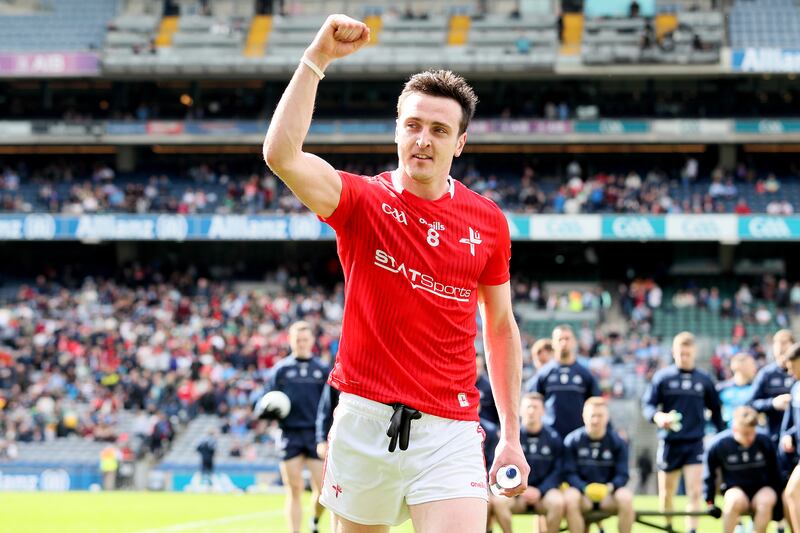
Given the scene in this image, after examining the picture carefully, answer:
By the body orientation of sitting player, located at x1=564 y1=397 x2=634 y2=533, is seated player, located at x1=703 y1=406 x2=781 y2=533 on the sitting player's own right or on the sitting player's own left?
on the sitting player's own left

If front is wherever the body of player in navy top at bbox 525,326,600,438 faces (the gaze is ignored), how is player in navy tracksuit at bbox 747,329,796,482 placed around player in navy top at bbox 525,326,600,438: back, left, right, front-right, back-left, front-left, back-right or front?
left

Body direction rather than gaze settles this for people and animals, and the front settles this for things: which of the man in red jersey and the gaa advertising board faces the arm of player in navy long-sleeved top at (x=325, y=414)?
the gaa advertising board

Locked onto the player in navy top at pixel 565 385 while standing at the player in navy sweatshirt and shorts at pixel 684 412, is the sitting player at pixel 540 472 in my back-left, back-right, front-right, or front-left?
front-left

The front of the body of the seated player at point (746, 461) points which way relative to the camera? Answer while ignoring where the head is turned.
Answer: toward the camera

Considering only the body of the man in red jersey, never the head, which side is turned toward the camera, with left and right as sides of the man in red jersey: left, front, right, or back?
front

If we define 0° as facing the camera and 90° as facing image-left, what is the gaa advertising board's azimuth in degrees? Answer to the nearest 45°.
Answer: approximately 0°

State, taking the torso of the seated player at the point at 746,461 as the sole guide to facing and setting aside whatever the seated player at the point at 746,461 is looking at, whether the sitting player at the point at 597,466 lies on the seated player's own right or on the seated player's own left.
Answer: on the seated player's own right

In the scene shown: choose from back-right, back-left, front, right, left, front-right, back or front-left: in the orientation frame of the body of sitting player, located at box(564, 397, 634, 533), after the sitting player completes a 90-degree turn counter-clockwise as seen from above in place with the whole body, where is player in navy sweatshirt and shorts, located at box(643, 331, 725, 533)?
front-left

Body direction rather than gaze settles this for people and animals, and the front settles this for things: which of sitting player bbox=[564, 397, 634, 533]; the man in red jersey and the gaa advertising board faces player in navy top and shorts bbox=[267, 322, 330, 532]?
the gaa advertising board

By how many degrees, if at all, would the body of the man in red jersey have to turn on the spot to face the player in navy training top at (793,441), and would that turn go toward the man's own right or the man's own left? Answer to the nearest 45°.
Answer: approximately 135° to the man's own left

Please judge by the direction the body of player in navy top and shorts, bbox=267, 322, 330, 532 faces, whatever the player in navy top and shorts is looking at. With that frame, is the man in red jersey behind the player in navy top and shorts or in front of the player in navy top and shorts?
in front

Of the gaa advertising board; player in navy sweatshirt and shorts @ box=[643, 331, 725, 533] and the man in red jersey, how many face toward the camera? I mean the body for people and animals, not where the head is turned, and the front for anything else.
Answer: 3

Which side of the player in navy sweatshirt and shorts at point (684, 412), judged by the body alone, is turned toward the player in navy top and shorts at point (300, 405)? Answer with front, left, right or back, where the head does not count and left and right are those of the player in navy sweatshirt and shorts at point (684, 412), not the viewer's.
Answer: right

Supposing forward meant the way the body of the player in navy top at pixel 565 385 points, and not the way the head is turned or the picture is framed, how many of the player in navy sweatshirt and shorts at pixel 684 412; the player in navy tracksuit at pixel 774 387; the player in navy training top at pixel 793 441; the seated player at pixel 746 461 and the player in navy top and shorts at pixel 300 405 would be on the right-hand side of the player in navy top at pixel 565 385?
1

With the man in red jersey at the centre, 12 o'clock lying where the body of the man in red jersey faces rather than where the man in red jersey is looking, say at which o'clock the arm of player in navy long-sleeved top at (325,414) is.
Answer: The arm of player in navy long-sleeved top is roughly at 6 o'clock from the man in red jersey.
